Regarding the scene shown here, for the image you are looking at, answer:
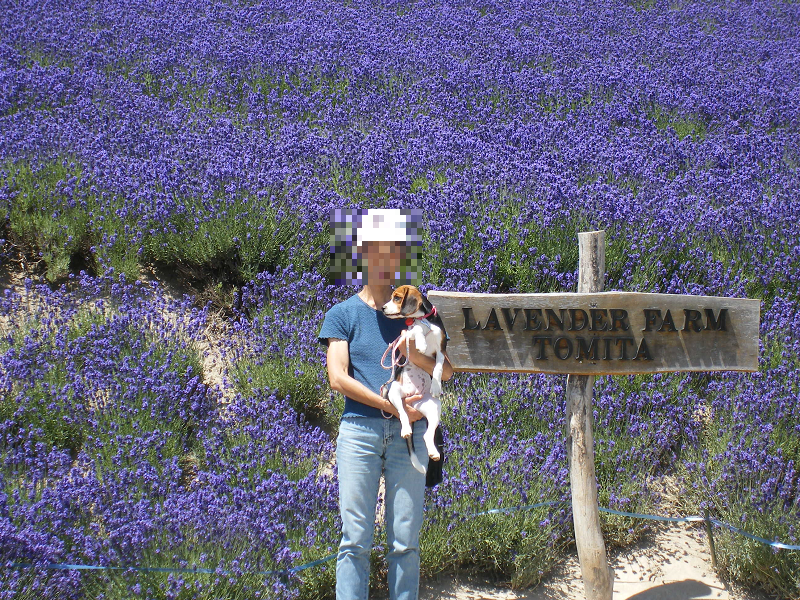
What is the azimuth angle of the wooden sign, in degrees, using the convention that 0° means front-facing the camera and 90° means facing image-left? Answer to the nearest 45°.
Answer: approximately 0°
